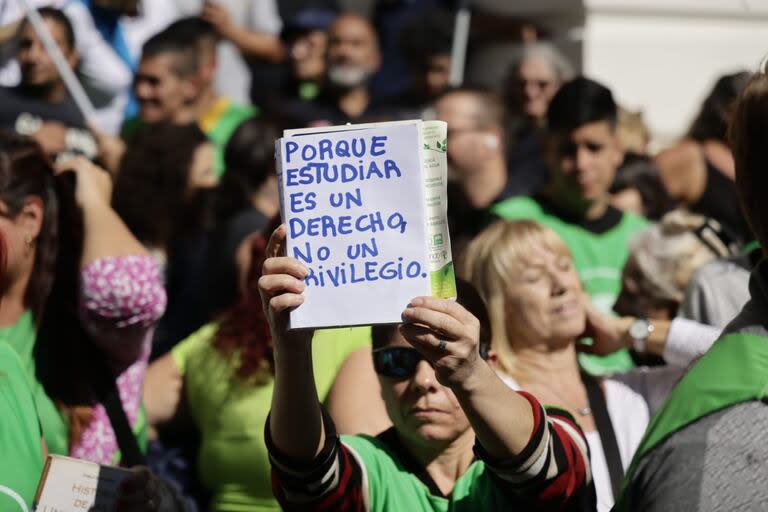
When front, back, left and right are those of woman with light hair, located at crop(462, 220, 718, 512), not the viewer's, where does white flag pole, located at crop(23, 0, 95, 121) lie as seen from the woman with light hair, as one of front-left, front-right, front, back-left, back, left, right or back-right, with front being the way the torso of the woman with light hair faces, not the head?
back

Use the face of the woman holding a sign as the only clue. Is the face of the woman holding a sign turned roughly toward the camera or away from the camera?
toward the camera

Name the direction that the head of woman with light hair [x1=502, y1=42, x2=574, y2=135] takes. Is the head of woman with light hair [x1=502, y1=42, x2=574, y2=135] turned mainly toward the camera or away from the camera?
toward the camera

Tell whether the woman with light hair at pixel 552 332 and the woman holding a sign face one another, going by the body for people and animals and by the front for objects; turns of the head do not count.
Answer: no

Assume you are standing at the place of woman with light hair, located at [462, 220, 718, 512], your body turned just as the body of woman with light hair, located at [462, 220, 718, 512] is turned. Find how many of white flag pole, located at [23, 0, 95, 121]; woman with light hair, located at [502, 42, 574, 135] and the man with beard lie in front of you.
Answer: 0

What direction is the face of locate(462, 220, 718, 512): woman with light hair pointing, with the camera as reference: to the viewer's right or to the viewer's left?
to the viewer's right

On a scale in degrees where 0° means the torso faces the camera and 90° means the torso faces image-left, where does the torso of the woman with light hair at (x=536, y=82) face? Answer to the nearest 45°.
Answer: approximately 45°

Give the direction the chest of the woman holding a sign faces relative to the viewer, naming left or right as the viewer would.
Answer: facing the viewer

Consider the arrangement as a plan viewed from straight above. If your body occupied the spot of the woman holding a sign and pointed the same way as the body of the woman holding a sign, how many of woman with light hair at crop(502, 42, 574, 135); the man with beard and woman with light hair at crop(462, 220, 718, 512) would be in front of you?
0

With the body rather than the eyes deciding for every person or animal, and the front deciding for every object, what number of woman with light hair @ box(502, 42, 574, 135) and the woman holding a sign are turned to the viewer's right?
0

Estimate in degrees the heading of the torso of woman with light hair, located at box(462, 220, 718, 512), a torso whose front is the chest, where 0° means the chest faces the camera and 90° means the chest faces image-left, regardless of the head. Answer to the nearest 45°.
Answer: approximately 315°

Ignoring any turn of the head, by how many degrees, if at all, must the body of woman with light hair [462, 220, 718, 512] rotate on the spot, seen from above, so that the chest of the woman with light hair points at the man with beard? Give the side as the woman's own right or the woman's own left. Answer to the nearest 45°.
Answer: approximately 135° to the woman's own left

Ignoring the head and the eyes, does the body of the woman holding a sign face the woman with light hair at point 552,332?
no

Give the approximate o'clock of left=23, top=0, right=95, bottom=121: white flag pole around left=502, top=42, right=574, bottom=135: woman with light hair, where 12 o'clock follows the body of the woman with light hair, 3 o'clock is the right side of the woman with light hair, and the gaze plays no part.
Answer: The white flag pole is roughly at 1 o'clock from the woman with light hair.

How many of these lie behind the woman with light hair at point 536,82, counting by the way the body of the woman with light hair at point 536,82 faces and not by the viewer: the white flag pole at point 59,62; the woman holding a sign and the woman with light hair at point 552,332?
0

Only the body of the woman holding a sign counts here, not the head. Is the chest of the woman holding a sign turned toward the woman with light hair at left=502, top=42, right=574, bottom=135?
no

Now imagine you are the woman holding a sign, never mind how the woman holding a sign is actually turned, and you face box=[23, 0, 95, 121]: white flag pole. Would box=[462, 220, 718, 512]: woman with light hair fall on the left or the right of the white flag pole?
right

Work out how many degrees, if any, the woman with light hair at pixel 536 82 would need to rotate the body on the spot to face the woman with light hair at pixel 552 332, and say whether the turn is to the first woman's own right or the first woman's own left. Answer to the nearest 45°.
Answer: approximately 45° to the first woman's own left

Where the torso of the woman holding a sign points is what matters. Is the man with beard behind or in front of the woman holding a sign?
behind
